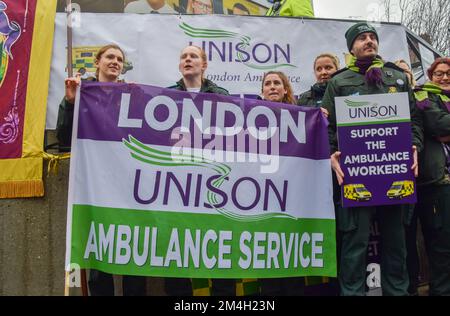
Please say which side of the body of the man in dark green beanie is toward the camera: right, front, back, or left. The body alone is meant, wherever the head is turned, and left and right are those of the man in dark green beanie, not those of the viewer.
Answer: front

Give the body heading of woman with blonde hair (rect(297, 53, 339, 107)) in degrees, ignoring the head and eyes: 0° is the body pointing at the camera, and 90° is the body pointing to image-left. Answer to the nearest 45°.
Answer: approximately 0°

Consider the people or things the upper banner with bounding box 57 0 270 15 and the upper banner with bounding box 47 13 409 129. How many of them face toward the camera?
2

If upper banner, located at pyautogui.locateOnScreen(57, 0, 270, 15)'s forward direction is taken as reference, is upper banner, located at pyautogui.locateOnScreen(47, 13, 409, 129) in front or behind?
in front

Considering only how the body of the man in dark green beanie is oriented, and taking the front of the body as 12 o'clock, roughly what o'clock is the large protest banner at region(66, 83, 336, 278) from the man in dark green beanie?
The large protest banner is roughly at 2 o'clock from the man in dark green beanie.

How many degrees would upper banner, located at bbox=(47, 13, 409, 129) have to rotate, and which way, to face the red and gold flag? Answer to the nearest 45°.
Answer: approximately 45° to its right

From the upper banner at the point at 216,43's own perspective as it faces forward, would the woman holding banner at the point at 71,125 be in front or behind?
in front

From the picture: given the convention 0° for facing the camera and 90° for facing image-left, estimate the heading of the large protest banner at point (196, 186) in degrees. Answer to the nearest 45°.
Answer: approximately 0°

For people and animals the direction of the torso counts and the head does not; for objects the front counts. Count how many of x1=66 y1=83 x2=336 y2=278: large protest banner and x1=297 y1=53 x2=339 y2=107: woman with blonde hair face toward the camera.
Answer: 2
